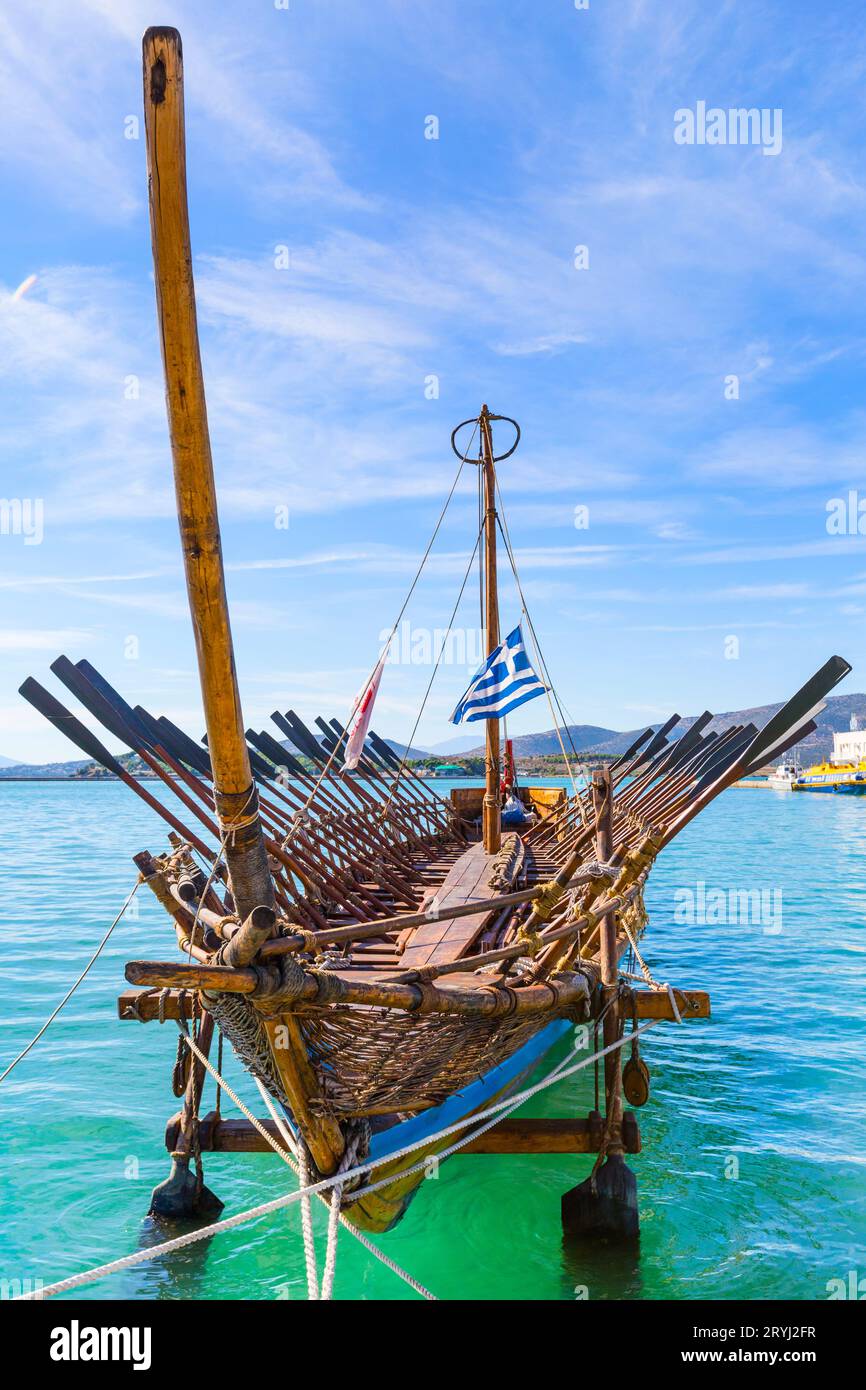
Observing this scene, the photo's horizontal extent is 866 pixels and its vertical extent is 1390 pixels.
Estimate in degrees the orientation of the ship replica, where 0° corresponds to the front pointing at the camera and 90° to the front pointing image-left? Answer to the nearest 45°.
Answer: approximately 180°
